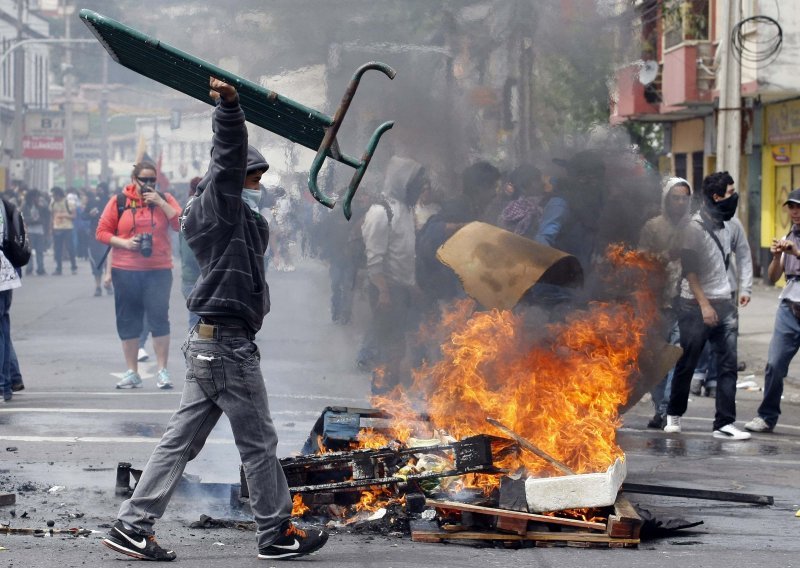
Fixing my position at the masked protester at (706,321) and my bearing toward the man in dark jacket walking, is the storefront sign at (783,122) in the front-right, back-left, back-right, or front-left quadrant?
back-right

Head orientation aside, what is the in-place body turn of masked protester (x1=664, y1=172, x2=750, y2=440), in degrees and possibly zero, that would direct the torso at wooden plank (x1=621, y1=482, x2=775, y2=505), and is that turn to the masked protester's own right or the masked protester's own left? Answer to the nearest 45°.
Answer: approximately 45° to the masked protester's own right

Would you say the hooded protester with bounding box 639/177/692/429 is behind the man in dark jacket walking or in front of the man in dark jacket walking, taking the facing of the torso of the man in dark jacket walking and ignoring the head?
in front

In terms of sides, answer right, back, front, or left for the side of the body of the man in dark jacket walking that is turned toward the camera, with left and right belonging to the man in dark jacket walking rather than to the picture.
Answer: right

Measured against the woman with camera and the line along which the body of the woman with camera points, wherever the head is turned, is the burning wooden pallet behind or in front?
in front

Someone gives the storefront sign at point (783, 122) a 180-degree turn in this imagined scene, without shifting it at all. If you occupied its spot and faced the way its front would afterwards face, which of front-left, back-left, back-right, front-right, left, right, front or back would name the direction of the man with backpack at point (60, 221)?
back-left

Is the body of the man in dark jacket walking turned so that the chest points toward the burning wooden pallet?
yes

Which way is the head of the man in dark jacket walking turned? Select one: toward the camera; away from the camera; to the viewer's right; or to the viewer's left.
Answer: to the viewer's right

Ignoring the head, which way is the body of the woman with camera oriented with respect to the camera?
toward the camera

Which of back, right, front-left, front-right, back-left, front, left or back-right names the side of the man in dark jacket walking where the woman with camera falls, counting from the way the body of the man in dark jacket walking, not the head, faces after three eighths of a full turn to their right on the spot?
back-right

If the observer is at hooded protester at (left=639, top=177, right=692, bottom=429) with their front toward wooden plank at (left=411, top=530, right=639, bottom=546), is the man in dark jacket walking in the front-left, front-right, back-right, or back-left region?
front-right

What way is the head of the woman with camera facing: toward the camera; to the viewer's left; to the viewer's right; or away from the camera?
toward the camera
